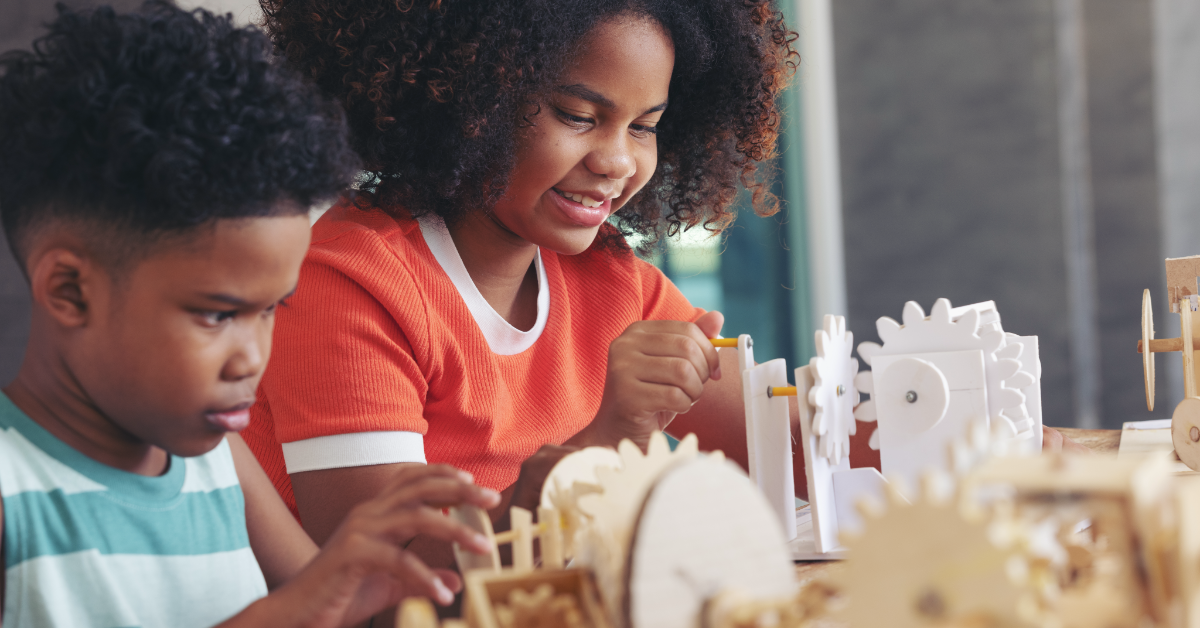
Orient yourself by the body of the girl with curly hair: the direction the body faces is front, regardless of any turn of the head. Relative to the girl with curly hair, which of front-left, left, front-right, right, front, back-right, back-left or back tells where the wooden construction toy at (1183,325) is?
front-left

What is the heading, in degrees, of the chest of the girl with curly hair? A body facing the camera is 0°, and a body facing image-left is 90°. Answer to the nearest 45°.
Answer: approximately 315°

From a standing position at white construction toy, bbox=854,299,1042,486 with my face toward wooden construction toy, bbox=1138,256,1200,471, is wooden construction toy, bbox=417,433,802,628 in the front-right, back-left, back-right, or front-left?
back-right

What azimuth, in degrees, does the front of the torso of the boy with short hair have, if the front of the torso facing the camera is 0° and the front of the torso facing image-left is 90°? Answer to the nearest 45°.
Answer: approximately 315°

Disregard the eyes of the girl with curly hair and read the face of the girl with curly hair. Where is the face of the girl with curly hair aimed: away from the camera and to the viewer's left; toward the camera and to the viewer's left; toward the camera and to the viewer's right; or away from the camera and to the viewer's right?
toward the camera and to the viewer's right
